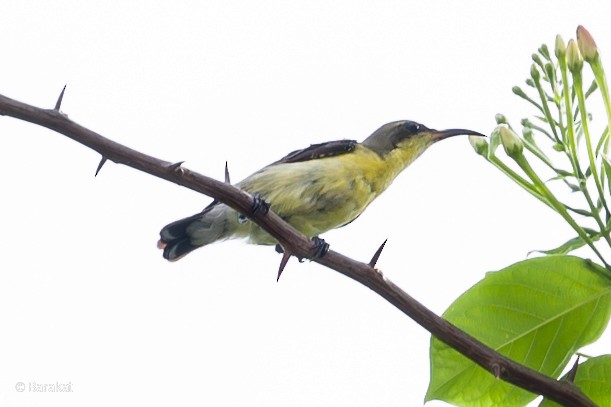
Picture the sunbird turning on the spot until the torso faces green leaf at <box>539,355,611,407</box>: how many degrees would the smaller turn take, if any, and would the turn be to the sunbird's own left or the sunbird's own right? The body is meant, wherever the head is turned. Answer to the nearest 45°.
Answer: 0° — it already faces it

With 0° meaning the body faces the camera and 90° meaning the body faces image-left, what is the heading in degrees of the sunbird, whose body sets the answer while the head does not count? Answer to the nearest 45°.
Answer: approximately 270°
